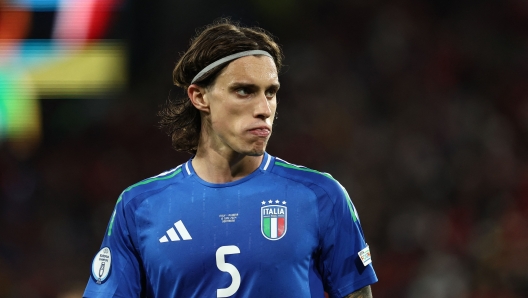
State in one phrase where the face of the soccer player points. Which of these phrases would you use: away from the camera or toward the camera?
toward the camera

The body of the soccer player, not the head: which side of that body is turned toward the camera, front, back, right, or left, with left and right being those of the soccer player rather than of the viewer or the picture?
front
